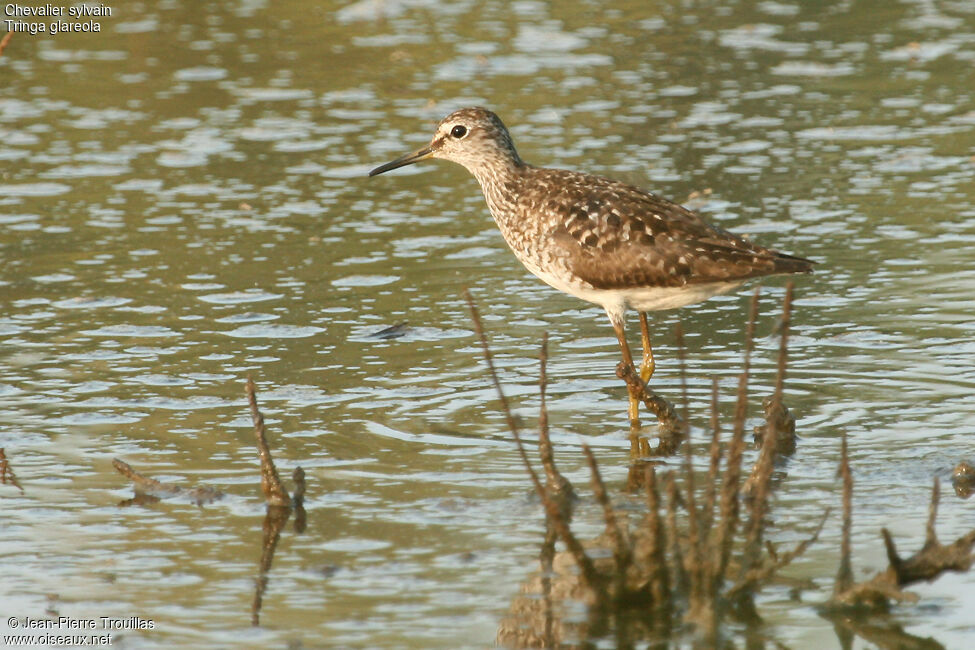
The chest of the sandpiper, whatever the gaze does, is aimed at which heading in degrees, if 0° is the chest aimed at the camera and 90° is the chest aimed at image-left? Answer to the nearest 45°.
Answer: approximately 90°

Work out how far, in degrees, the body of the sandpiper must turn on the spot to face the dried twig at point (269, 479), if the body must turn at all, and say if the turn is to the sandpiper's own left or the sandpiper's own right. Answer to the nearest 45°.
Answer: approximately 45° to the sandpiper's own left

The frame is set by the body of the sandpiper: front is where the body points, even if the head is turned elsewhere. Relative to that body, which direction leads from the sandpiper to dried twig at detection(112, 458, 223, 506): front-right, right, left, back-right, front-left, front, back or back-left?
front-left

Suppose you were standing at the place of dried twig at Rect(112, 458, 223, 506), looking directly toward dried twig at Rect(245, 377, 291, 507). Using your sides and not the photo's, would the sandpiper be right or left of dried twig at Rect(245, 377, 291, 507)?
left
